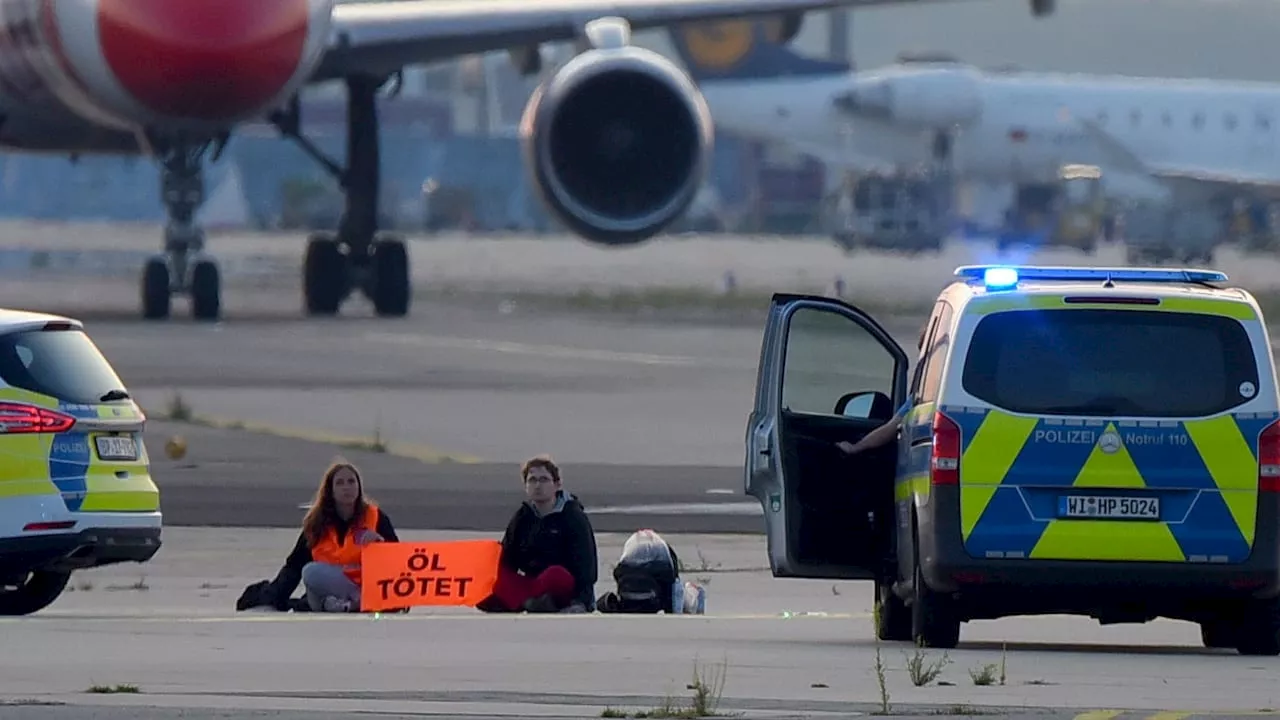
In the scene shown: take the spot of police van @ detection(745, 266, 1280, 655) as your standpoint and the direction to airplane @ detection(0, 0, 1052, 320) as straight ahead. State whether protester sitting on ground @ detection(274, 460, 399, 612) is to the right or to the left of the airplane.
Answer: left

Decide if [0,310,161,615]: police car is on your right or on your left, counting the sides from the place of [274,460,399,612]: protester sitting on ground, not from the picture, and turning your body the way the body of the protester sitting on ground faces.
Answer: on your right

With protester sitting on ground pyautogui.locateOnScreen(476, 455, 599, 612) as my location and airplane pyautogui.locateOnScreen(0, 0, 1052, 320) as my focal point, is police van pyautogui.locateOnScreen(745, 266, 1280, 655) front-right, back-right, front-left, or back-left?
back-right

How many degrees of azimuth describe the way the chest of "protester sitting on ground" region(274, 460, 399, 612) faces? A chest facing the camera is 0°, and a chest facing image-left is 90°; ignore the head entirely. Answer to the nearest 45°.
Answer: approximately 0°

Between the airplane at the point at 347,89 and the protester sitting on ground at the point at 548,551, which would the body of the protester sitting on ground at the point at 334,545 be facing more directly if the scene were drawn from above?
the protester sitting on ground

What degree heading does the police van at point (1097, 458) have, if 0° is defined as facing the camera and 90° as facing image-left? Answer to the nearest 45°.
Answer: approximately 180°
